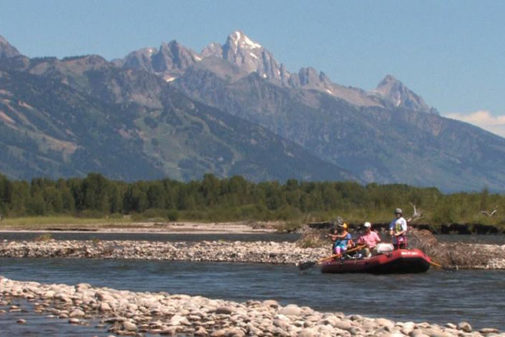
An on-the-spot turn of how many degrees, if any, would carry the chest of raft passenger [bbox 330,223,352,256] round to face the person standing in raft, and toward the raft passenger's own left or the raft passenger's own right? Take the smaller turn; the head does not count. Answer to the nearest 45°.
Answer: approximately 90° to the raft passenger's own left

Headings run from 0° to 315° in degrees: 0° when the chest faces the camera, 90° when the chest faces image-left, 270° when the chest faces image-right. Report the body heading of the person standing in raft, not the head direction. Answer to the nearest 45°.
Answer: approximately 45°

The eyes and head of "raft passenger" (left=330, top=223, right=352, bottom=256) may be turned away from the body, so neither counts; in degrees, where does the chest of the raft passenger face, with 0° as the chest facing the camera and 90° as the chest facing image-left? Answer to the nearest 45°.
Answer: approximately 45°

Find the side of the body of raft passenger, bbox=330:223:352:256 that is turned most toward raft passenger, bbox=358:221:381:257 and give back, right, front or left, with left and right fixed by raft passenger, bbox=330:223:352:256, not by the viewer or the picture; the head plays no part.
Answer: left

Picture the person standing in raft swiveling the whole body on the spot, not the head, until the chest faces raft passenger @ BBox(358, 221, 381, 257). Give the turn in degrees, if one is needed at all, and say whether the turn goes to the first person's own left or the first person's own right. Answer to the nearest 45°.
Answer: approximately 90° to the first person's own right
